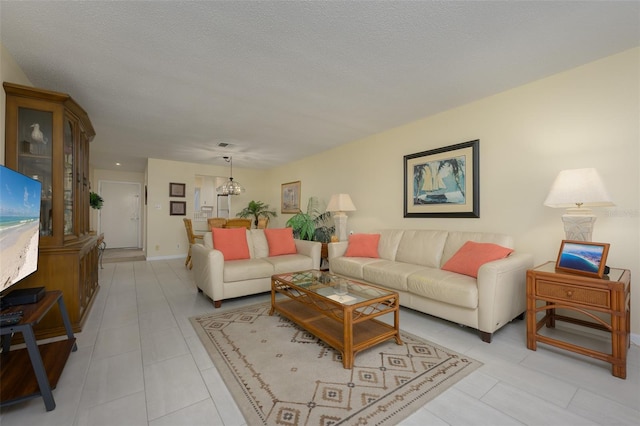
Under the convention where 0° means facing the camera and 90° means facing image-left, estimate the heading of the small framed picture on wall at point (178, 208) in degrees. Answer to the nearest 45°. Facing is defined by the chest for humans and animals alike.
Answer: approximately 0°

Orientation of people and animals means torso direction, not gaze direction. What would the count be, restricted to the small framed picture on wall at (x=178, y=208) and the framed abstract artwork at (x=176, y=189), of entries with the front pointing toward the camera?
2

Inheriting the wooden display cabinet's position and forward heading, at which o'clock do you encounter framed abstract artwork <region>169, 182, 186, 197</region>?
The framed abstract artwork is roughly at 10 o'clock from the wooden display cabinet.

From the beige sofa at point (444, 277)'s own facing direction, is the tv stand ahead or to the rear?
ahead

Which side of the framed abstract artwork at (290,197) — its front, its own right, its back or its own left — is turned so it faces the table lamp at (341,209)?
left

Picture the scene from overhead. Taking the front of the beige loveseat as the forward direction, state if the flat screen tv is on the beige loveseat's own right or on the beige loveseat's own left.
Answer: on the beige loveseat's own right

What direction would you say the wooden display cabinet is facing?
to the viewer's right
